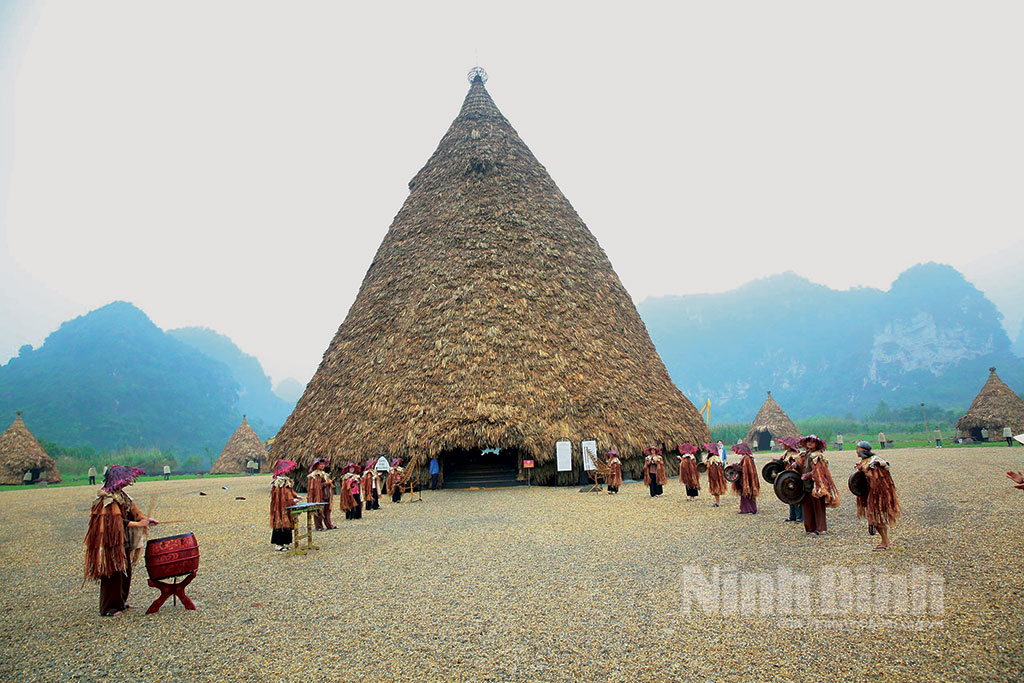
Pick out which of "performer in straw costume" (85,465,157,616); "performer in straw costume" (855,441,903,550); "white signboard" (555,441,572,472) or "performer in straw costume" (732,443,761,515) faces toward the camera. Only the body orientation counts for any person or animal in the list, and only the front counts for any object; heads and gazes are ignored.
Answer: the white signboard

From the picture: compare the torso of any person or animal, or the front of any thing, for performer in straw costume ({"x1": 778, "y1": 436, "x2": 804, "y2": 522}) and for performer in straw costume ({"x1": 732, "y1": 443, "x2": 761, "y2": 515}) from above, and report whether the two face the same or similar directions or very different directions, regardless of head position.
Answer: same or similar directions

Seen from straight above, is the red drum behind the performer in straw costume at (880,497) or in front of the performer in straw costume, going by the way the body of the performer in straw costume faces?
in front

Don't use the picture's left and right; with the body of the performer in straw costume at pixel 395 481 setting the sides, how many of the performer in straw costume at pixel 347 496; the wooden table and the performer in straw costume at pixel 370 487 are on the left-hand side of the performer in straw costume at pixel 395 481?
0

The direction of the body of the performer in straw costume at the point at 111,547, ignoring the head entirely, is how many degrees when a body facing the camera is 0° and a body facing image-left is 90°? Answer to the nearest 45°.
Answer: approximately 270°

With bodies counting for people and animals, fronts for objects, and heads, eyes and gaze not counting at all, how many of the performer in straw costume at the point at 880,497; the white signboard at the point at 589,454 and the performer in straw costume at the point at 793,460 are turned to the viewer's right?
0

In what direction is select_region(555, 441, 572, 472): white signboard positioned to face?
toward the camera

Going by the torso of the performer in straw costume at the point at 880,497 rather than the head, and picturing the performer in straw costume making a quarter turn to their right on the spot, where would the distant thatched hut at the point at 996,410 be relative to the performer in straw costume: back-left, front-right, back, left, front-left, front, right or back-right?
front
